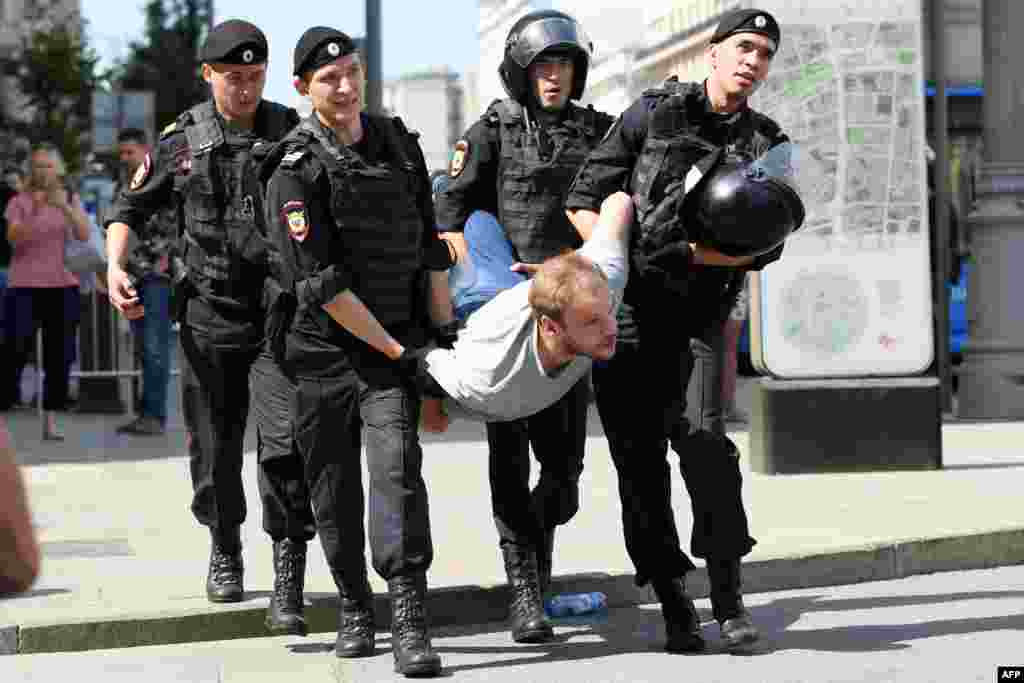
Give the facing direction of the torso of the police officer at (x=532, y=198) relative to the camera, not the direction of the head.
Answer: toward the camera

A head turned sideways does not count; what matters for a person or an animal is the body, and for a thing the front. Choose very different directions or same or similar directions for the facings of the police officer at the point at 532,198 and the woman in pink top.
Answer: same or similar directions

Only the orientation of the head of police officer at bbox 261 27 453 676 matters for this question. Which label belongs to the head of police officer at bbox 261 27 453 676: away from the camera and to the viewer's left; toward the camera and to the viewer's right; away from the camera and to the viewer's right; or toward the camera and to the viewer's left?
toward the camera and to the viewer's right

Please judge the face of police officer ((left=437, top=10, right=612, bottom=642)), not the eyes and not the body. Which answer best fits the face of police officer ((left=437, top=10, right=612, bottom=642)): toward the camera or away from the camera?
toward the camera

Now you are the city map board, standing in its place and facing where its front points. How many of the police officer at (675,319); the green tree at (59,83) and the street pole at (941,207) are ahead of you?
1

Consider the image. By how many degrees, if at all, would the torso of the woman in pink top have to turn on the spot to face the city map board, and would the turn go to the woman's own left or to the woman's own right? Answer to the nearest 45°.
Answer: approximately 45° to the woman's own left

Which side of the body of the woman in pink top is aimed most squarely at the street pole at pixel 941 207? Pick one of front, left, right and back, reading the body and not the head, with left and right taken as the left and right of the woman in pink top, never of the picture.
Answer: left

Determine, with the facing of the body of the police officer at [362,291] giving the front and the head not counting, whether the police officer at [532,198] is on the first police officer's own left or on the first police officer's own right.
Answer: on the first police officer's own left

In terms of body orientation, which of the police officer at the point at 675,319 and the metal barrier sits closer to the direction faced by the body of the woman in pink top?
the police officer

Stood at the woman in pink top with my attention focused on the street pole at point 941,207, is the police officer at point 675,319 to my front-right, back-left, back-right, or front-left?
front-right

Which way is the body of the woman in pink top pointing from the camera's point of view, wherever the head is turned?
toward the camera

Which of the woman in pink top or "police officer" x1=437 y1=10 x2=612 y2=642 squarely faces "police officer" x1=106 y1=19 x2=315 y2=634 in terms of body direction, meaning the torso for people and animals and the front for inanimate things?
the woman in pink top

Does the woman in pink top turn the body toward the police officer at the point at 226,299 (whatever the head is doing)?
yes
